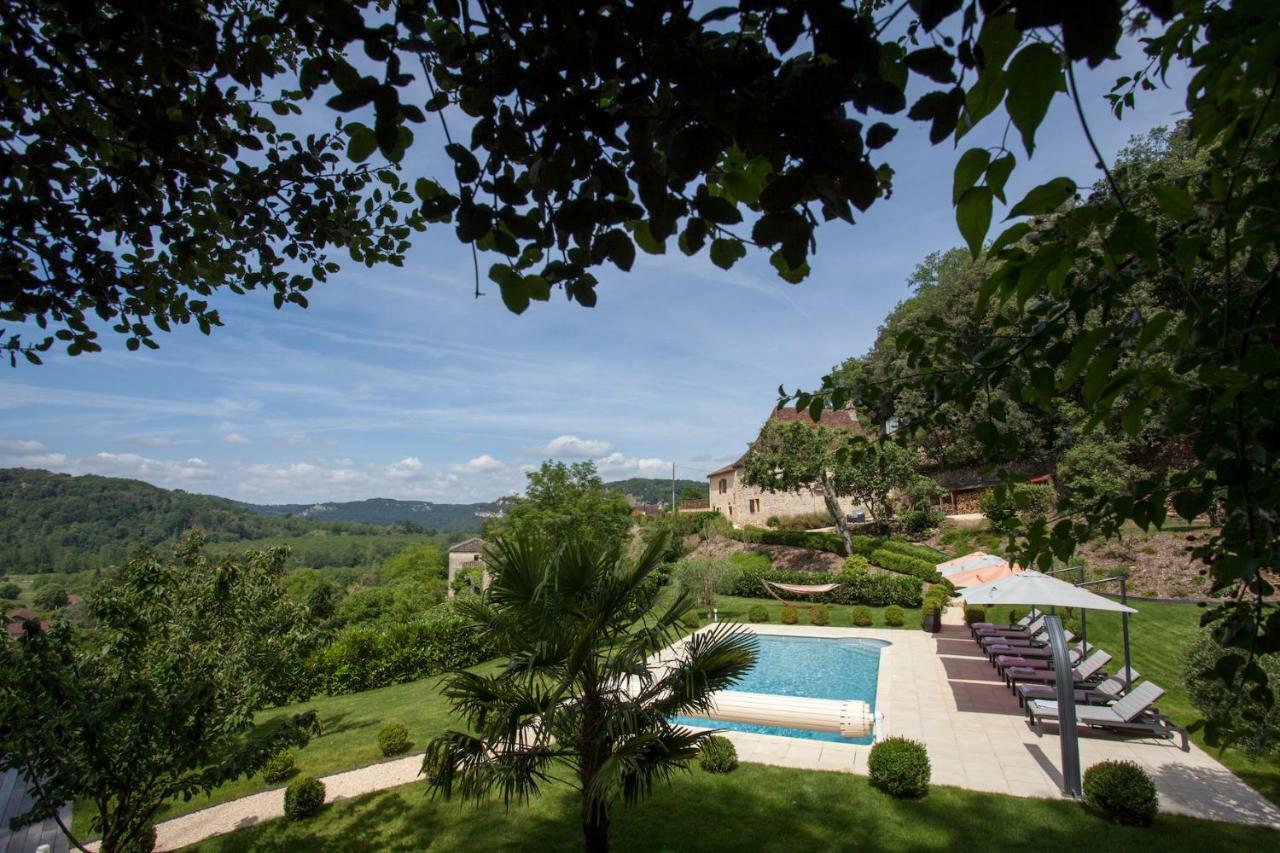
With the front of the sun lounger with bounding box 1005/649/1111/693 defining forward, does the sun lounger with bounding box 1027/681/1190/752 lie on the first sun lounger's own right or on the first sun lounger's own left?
on the first sun lounger's own left

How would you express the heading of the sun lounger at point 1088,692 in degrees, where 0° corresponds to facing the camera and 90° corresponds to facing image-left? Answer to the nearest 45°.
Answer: approximately 90°

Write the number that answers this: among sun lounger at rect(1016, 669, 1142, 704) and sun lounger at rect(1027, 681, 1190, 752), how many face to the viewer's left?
2

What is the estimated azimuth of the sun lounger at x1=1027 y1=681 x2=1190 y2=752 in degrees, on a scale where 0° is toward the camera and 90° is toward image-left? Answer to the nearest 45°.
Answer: approximately 90°

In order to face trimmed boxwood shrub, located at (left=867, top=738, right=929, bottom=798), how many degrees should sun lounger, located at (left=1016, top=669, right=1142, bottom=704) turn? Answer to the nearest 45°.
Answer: approximately 45° to its left

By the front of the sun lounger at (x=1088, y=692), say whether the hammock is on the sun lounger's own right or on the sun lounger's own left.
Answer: on the sun lounger's own right

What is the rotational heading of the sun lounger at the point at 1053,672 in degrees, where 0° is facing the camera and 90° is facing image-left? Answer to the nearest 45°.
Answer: approximately 90°

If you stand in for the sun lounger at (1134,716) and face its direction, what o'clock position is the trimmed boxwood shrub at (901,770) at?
The trimmed boxwood shrub is roughly at 10 o'clock from the sun lounger.

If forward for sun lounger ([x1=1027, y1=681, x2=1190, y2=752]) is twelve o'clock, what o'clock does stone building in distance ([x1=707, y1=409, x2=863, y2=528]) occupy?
The stone building in distance is roughly at 2 o'clock from the sun lounger.
